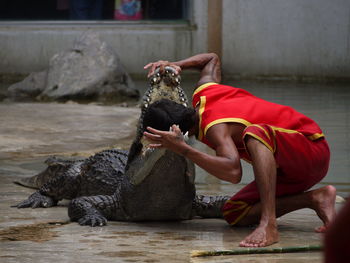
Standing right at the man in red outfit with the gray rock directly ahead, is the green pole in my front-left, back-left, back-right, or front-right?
back-left

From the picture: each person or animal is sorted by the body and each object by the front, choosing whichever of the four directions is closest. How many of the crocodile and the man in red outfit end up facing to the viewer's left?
1

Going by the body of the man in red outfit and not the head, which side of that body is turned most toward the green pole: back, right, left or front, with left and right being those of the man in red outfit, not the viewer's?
left

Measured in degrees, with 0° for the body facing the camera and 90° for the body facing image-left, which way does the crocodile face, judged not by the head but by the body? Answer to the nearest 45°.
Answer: approximately 315°

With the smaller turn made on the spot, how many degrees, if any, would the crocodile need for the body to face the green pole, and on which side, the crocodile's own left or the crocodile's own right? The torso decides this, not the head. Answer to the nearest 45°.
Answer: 0° — it already faces it

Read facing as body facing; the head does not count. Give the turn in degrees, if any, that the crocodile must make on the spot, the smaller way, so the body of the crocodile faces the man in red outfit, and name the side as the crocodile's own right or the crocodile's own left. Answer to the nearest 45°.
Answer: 0° — it already faces them

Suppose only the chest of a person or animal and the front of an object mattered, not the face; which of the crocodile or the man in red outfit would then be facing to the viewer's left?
the man in red outfit

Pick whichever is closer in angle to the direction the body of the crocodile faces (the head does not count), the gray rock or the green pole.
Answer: the green pole

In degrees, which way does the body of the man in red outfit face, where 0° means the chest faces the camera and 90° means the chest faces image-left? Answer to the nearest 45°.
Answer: approximately 90°

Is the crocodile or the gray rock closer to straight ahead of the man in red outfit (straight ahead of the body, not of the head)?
the crocodile

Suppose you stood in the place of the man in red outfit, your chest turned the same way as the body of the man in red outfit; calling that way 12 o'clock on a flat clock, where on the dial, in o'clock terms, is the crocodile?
The crocodile is roughly at 1 o'clock from the man in red outfit.

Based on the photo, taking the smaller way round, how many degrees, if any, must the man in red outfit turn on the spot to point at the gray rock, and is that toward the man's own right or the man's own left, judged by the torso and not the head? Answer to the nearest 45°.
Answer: approximately 90° to the man's own right

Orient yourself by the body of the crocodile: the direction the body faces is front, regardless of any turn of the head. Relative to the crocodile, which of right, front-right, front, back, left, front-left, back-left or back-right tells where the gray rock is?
back-left
